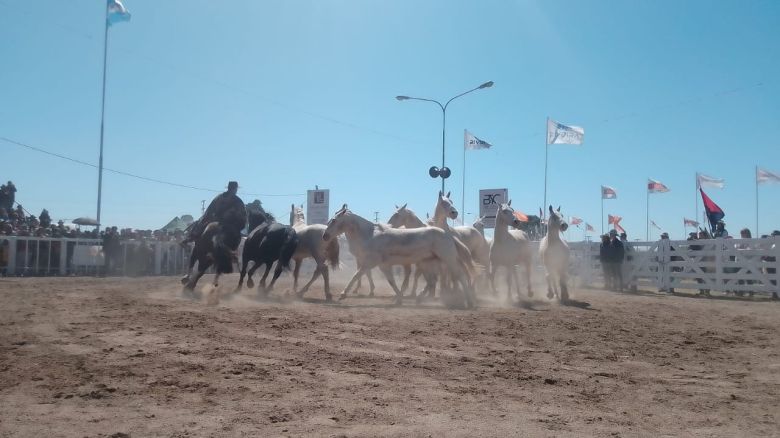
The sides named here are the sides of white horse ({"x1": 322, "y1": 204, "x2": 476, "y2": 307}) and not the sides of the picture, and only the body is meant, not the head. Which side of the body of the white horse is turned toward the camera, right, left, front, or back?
left

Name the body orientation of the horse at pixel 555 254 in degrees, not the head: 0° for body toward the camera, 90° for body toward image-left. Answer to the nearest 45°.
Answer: approximately 0°

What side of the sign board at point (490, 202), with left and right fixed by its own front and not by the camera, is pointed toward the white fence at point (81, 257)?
right

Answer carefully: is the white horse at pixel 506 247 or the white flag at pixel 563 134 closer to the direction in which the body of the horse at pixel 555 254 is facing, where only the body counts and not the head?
the white horse

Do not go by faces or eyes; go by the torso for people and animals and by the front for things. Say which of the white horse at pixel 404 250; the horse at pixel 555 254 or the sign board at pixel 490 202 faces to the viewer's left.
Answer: the white horse

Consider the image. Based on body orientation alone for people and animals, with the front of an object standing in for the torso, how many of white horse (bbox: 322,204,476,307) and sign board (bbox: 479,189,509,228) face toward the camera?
1

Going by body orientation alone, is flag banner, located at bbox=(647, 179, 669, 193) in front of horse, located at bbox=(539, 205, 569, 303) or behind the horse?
behind

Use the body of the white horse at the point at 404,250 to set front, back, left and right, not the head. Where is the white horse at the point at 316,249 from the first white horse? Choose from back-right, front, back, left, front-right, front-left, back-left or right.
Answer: front-right

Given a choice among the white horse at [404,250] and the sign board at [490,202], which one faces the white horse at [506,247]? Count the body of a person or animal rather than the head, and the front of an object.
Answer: the sign board

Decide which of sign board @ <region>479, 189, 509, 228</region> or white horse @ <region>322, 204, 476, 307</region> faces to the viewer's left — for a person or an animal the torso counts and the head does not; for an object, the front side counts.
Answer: the white horse

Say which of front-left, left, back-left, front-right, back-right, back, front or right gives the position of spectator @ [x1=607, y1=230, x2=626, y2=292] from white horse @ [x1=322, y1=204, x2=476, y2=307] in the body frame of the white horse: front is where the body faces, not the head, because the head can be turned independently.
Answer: back-right

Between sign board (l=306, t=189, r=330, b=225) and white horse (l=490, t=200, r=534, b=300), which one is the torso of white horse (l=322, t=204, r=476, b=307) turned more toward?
the sign board
